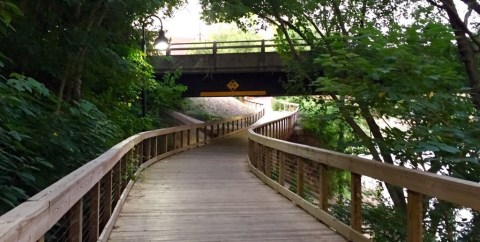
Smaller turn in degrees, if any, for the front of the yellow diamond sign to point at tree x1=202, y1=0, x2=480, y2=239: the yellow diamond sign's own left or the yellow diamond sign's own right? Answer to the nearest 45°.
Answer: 0° — it already faces it

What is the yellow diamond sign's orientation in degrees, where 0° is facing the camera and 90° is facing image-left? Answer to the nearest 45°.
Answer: approximately 0°

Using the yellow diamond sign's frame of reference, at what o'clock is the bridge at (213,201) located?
The bridge is roughly at 12 o'clock from the yellow diamond sign.
